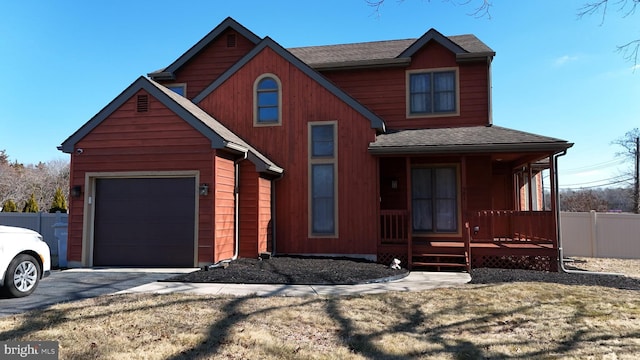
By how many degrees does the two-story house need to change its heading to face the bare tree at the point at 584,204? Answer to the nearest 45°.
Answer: approximately 135° to its left

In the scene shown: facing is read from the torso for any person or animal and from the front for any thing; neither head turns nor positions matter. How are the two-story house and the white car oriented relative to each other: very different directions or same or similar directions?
very different directions

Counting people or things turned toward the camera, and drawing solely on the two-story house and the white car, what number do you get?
1

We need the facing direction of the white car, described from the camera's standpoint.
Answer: facing away from the viewer and to the right of the viewer

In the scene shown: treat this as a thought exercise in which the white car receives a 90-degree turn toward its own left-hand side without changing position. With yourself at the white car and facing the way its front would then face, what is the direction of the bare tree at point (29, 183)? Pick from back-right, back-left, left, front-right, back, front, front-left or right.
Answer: front-right

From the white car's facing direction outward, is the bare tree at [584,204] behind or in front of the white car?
in front

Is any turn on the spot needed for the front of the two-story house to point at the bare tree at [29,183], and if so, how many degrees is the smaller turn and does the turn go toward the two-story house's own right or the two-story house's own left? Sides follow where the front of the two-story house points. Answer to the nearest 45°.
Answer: approximately 135° to the two-story house's own right

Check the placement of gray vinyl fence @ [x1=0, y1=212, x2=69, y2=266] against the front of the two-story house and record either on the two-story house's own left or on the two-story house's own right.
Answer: on the two-story house's own right

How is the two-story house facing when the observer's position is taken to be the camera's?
facing the viewer

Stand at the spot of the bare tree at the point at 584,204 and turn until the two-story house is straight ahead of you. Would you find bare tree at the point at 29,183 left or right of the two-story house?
right

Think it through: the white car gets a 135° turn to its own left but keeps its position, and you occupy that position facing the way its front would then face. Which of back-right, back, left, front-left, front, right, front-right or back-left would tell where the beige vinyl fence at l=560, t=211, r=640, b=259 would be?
back
